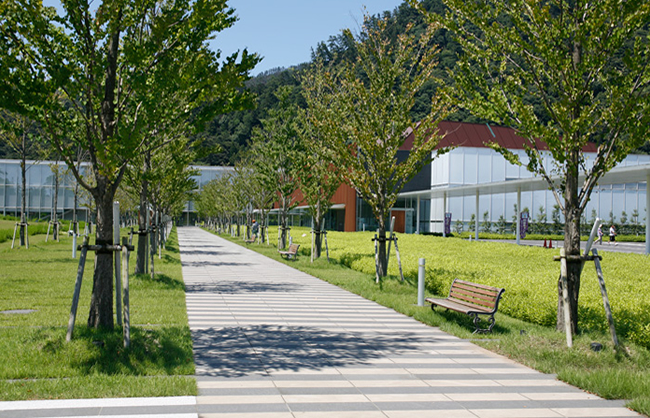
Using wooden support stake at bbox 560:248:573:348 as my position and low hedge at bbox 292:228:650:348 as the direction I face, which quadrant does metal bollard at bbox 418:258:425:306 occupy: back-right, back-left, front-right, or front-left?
front-left

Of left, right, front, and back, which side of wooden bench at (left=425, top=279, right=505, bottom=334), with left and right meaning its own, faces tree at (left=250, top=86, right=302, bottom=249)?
right

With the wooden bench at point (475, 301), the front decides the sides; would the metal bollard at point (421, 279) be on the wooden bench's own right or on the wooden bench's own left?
on the wooden bench's own right

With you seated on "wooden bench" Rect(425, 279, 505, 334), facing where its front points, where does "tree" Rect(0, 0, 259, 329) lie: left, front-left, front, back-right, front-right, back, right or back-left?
front

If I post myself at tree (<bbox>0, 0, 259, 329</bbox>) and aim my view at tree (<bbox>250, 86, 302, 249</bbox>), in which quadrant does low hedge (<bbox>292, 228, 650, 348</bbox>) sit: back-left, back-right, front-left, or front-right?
front-right

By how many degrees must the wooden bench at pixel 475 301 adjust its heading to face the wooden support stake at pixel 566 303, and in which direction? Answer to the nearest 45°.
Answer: approximately 90° to its left

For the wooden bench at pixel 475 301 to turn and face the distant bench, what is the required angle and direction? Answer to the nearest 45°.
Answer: approximately 90° to its right
